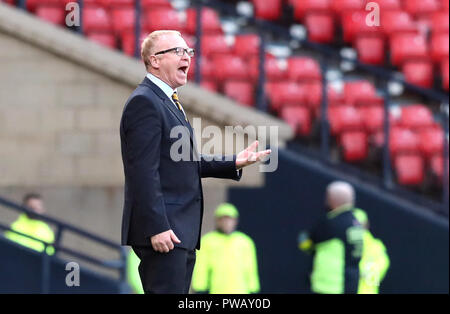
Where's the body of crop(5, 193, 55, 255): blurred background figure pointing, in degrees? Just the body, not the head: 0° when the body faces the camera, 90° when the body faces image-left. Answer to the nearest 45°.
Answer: approximately 315°

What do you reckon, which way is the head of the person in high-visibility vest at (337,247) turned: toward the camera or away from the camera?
away from the camera

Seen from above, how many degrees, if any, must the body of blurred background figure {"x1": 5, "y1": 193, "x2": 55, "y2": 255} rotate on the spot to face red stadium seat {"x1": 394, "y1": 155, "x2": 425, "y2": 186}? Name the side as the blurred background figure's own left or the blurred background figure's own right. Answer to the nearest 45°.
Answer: approximately 45° to the blurred background figure's own left

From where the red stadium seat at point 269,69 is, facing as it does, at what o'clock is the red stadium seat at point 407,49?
the red stadium seat at point 407,49 is roughly at 10 o'clock from the red stadium seat at point 269,69.

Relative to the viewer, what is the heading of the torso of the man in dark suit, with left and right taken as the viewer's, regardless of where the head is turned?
facing to the right of the viewer

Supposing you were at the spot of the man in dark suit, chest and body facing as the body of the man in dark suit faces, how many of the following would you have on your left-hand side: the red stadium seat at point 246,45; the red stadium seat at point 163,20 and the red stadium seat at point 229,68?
3

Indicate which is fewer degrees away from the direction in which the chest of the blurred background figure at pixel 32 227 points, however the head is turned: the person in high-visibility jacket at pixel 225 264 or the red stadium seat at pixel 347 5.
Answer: the person in high-visibility jacket

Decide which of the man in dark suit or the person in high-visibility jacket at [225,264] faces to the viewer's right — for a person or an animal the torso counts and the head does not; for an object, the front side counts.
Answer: the man in dark suit
